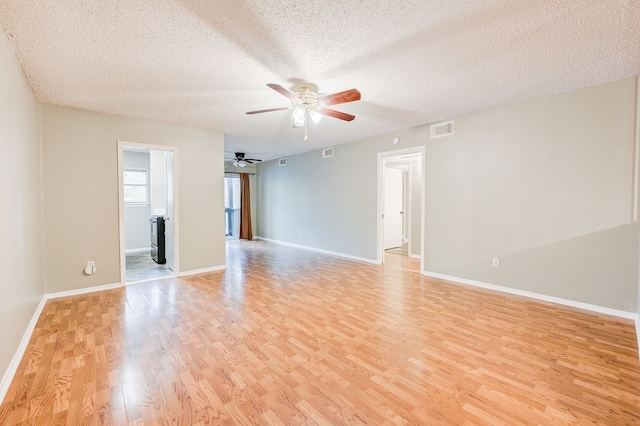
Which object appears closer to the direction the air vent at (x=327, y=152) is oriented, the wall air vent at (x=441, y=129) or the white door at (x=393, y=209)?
the wall air vent

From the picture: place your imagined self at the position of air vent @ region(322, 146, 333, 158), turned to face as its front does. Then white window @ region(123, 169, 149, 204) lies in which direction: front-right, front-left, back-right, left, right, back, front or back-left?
front-right

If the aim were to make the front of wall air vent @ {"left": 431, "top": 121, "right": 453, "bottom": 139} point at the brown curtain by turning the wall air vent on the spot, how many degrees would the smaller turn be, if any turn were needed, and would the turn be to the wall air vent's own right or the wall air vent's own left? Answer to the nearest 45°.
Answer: approximately 45° to the wall air vent's own right

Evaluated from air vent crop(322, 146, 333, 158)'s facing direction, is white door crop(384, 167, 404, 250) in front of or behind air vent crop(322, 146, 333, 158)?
behind

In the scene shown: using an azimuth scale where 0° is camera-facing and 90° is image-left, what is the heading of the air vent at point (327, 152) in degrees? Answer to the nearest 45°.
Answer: approximately 45°

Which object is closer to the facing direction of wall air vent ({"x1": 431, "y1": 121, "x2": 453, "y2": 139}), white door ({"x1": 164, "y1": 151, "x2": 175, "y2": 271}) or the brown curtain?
the white door

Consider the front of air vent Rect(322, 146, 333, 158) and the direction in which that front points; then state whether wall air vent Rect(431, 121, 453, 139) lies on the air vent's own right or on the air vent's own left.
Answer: on the air vent's own left

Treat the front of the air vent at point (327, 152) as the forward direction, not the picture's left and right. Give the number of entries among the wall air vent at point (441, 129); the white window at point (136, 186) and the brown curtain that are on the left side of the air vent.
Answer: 1

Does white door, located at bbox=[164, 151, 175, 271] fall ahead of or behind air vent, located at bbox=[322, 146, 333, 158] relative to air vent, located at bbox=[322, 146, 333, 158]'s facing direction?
ahead

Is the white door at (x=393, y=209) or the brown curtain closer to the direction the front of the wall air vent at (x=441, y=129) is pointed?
the brown curtain

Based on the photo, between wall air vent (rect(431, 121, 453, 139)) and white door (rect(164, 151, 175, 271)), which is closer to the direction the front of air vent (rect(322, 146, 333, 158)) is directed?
the white door

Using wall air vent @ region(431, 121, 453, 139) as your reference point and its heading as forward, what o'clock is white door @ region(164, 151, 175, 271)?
The white door is roughly at 1 o'clock from the wall air vent.

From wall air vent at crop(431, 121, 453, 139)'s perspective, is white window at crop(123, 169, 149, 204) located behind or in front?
in front

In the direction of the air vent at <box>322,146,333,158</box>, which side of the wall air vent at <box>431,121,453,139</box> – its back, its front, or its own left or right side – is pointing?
right
